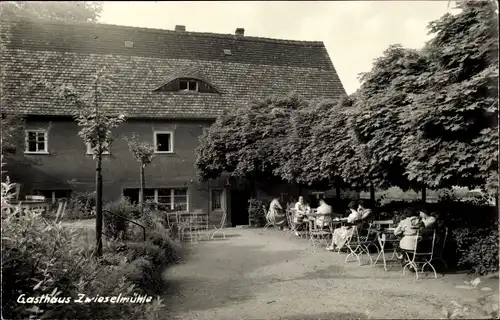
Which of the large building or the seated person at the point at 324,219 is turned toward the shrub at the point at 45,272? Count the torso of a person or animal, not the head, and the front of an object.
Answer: the large building

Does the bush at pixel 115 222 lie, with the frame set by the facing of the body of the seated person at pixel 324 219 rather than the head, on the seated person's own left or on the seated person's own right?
on the seated person's own left

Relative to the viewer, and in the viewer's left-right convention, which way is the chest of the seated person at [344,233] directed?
facing to the left of the viewer

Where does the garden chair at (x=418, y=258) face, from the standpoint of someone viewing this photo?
facing away from the viewer and to the left of the viewer

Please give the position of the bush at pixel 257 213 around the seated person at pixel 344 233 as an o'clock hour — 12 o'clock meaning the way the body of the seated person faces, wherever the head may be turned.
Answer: The bush is roughly at 2 o'clock from the seated person.

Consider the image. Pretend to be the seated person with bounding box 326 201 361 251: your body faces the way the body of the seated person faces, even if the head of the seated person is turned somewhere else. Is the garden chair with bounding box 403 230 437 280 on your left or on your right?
on your left

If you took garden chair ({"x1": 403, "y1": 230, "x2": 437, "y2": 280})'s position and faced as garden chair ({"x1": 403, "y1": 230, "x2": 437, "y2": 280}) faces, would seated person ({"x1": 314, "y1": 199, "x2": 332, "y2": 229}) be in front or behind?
in front

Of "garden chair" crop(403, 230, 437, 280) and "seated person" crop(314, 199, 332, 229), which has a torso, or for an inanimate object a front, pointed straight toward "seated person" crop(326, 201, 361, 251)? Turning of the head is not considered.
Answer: the garden chair
